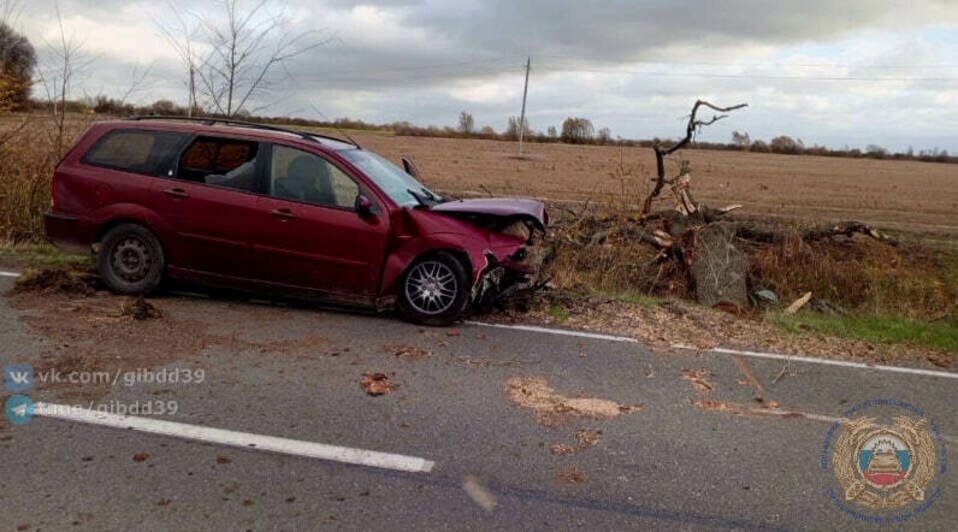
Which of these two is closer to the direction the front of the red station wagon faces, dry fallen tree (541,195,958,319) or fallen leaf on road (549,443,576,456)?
the dry fallen tree

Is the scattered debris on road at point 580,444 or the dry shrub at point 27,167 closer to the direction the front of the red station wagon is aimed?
the scattered debris on road

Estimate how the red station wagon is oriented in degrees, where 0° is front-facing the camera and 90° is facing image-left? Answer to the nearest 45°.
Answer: approximately 270°

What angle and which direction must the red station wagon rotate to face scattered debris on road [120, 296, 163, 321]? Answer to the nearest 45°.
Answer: approximately 135° to its right

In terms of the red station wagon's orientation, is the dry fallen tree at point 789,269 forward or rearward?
forward
